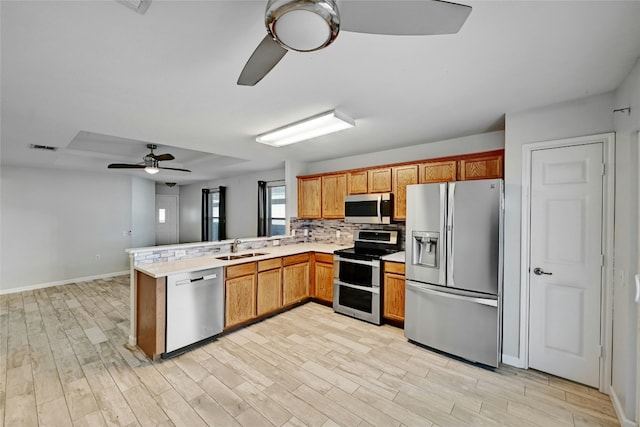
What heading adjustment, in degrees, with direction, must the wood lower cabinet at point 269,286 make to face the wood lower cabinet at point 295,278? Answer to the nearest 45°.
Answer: approximately 90° to its left

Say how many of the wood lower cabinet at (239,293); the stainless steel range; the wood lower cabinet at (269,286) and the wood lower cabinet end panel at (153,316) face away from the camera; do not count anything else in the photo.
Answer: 0

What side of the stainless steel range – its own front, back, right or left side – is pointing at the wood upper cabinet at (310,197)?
right

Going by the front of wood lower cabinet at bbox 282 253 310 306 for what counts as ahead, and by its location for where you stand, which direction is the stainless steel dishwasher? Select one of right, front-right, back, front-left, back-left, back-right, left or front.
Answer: right

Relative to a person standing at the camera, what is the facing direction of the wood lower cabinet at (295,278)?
facing the viewer and to the right of the viewer

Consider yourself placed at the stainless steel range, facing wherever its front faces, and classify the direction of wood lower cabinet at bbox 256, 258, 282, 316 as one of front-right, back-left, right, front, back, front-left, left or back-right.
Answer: front-right

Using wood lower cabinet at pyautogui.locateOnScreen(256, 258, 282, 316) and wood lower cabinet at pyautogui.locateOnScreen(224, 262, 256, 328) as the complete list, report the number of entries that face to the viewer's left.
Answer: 0

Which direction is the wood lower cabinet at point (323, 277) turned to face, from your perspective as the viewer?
facing the viewer and to the left of the viewer

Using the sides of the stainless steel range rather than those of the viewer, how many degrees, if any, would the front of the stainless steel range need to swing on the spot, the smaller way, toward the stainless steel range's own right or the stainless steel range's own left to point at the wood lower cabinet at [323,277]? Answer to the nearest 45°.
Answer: approximately 90° to the stainless steel range's own right

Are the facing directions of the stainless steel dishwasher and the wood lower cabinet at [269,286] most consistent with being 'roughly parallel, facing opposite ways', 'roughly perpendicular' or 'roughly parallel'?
roughly parallel

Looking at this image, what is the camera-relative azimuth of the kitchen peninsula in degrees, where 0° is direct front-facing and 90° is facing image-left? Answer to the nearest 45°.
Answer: approximately 315°

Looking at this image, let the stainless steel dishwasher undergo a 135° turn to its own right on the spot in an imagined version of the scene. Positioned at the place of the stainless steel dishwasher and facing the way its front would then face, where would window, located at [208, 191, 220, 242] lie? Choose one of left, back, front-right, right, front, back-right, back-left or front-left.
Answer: right

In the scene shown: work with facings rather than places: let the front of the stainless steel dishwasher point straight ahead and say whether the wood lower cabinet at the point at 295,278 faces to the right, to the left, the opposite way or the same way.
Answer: the same way

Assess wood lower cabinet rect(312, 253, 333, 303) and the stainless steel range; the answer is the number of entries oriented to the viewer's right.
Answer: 0
